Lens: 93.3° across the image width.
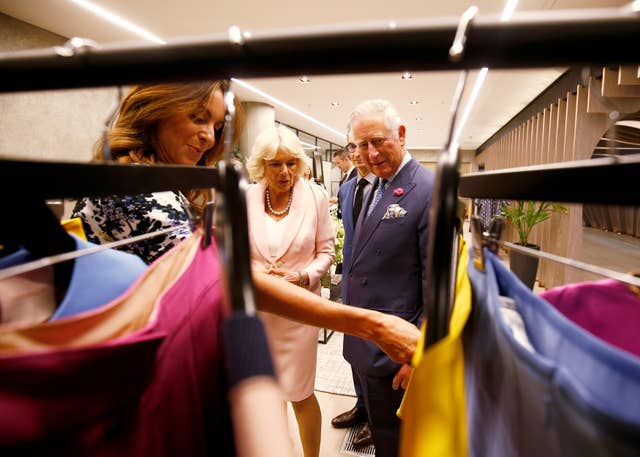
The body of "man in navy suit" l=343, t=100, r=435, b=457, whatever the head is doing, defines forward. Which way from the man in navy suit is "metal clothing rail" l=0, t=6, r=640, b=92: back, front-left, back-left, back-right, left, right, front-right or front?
front-left

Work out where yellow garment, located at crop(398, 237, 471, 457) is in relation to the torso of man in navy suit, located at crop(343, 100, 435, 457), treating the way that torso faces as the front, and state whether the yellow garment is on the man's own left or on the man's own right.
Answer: on the man's own left

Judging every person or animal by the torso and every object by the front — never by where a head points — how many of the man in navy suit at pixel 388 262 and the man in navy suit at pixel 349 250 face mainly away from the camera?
0

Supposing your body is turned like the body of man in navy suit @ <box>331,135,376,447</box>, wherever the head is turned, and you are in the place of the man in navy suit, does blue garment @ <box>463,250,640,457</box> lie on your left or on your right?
on your left

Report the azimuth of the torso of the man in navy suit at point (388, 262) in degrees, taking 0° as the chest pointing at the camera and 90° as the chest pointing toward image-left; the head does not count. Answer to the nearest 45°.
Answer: approximately 45°

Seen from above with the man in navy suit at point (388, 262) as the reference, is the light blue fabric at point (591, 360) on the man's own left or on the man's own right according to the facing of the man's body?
on the man's own left

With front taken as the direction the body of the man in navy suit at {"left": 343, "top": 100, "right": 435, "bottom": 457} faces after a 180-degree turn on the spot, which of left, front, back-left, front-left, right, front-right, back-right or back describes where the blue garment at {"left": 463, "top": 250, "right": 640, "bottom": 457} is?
back-right

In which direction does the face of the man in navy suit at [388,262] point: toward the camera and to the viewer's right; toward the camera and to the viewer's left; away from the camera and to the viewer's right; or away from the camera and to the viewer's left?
toward the camera and to the viewer's left

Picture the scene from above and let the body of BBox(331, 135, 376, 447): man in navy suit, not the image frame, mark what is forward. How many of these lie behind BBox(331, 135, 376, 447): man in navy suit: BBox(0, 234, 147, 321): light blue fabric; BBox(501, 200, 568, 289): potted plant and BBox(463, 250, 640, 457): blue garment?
1

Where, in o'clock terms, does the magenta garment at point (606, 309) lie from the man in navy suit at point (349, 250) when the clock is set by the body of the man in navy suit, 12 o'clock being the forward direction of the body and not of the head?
The magenta garment is roughly at 10 o'clock from the man in navy suit.
